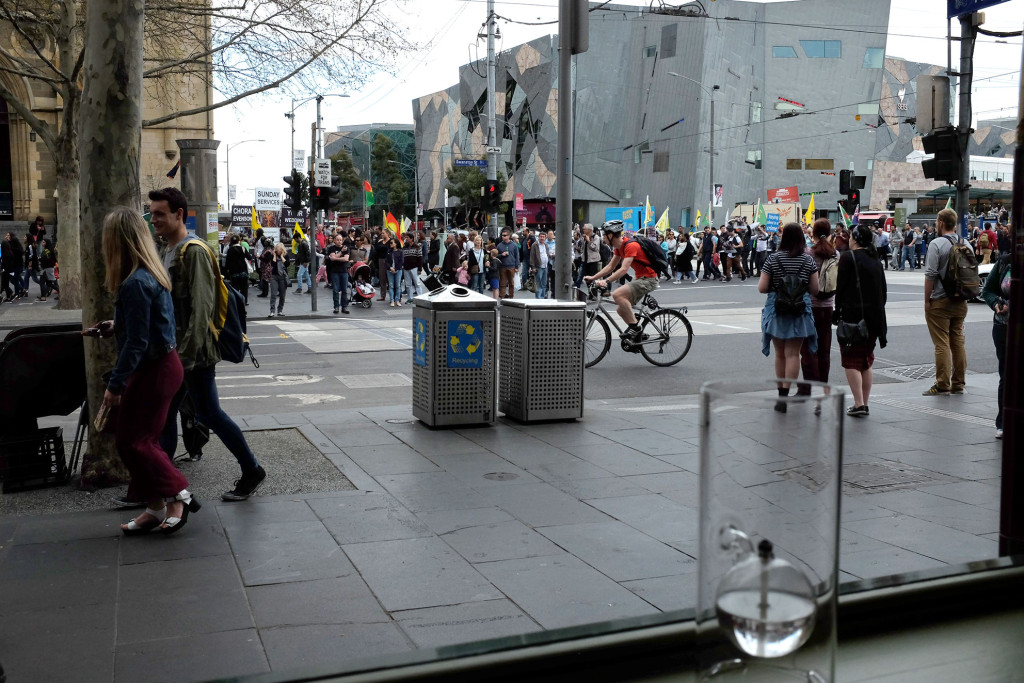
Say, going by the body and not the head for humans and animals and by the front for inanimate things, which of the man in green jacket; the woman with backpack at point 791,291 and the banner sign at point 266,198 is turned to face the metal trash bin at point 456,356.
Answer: the banner sign

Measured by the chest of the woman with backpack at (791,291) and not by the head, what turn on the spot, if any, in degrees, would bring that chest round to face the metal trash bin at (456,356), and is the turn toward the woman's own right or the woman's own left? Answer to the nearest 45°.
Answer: approximately 135° to the woman's own left

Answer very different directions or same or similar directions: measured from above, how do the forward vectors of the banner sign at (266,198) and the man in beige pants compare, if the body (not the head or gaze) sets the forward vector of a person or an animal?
very different directions

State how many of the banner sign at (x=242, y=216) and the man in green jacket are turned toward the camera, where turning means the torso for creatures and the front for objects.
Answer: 1

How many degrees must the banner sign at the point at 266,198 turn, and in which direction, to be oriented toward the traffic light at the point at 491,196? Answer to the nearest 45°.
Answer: approximately 45° to its left

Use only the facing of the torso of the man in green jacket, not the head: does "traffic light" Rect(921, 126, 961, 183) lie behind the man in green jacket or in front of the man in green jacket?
behind

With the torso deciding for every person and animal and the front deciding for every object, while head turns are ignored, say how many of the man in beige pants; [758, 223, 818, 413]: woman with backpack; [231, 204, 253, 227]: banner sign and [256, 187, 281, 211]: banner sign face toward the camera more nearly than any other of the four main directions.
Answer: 2

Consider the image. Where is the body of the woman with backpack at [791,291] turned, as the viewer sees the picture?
away from the camera

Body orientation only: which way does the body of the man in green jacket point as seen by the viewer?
to the viewer's left

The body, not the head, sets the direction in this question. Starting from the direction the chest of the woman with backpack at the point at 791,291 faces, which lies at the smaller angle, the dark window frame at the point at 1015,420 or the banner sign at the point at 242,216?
the banner sign

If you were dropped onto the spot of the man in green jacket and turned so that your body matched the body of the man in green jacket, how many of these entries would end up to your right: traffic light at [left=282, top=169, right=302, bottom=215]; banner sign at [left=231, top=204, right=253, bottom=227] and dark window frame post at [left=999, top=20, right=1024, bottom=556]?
2

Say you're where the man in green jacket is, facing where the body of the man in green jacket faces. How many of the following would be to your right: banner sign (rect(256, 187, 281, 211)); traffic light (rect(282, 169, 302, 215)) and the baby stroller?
3

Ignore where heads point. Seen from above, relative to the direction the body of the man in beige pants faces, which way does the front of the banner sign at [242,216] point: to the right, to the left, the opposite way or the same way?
the opposite way

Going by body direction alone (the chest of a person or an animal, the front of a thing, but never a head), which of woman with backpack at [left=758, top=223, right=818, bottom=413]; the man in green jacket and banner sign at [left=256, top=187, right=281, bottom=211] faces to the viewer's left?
the man in green jacket

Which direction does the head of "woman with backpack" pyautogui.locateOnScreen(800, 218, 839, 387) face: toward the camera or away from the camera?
away from the camera

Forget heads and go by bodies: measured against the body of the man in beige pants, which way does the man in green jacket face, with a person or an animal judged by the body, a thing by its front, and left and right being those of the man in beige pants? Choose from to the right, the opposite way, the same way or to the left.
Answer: to the left

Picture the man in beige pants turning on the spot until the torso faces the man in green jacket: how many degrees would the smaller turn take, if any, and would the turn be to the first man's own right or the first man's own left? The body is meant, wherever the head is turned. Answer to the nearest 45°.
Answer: approximately 90° to the first man's own left
